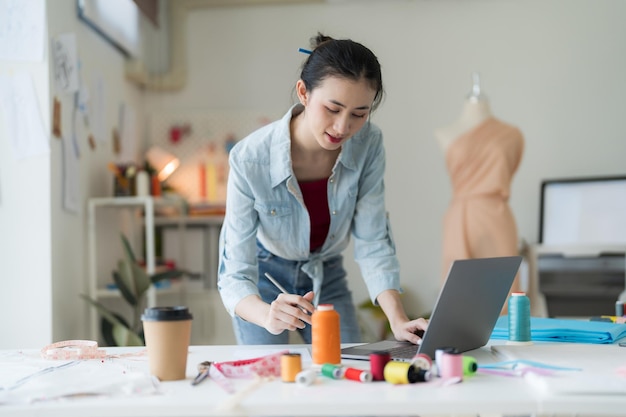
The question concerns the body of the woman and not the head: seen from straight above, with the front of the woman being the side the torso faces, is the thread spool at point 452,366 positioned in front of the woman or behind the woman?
in front

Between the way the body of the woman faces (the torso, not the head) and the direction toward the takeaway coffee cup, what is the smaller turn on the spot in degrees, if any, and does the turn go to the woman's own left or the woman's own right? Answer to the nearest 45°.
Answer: approximately 45° to the woman's own right

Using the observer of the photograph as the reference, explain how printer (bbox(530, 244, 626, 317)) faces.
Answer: facing the viewer

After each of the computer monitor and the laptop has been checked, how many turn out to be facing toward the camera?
1

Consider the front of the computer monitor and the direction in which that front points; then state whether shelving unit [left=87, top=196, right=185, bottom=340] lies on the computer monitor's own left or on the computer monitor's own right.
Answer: on the computer monitor's own right

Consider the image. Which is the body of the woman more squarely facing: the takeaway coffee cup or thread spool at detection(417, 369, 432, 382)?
the thread spool

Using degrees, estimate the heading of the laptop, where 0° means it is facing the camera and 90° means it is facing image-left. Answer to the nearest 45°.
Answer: approximately 135°

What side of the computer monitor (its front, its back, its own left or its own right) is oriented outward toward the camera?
front

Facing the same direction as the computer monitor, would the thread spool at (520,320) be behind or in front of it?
in front

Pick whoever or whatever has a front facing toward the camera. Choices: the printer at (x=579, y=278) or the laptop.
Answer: the printer

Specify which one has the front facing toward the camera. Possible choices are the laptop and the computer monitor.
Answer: the computer monitor

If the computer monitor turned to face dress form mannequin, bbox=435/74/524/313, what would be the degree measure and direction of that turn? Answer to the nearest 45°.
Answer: approximately 45° to its right
